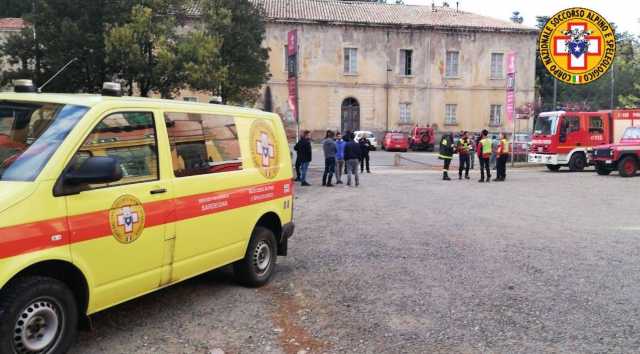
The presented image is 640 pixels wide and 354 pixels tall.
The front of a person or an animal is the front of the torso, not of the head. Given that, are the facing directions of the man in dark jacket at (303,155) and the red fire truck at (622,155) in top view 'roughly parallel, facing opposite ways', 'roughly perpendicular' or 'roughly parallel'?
roughly parallel, facing opposite ways

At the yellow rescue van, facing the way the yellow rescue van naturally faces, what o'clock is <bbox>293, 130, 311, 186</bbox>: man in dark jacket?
The man in dark jacket is roughly at 5 o'clock from the yellow rescue van.

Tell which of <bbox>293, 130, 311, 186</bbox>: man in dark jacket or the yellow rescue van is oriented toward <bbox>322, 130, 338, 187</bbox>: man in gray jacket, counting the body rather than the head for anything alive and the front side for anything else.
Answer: <bbox>293, 130, 311, 186</bbox>: man in dark jacket

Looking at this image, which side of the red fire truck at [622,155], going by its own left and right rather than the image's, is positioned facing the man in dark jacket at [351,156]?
front

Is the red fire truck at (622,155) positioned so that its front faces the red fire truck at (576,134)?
no

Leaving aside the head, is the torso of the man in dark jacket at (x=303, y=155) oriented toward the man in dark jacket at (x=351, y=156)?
yes

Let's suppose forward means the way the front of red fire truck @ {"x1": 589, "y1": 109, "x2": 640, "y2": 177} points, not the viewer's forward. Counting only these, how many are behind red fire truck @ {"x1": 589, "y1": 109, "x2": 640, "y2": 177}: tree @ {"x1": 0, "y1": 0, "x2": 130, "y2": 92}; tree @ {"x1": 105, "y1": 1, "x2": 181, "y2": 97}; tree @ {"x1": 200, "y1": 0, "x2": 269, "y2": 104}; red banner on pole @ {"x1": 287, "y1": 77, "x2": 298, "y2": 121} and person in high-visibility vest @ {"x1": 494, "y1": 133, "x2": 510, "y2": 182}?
0

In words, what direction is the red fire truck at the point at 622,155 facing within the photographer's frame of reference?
facing the viewer and to the left of the viewer

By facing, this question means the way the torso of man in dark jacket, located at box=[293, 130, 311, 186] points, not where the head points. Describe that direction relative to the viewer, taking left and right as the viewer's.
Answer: facing to the right of the viewer

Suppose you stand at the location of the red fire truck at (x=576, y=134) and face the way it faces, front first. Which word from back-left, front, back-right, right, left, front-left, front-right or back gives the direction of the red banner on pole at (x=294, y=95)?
front

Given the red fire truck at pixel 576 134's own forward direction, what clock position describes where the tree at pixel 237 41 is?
The tree is roughly at 1 o'clock from the red fire truck.

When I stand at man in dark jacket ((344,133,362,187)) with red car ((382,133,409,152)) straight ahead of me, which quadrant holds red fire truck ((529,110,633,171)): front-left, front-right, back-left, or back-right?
front-right

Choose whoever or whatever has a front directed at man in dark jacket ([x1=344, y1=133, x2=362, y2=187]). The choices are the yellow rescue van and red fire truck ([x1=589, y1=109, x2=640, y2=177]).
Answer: the red fire truck

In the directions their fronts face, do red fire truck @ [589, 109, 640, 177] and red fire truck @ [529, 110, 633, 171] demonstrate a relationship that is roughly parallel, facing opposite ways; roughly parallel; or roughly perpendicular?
roughly parallel

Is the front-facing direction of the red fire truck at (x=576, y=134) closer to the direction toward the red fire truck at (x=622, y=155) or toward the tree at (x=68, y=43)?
the tree

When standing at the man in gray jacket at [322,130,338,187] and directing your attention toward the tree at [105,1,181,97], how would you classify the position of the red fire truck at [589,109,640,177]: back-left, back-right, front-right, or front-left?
back-right
